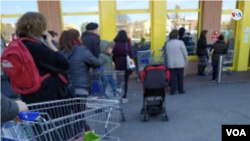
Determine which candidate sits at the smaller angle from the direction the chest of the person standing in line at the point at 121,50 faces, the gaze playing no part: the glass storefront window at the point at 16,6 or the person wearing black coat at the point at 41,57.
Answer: the glass storefront window

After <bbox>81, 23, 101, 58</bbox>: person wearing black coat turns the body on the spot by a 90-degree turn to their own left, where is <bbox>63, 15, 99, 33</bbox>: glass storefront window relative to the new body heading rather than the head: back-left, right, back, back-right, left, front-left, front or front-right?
front-right

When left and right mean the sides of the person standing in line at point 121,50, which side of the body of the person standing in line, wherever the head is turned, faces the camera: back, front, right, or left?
back

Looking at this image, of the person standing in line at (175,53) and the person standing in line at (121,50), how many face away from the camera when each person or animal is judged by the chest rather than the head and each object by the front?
2

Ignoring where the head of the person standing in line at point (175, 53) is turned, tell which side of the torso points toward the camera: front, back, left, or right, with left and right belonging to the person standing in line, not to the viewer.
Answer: back

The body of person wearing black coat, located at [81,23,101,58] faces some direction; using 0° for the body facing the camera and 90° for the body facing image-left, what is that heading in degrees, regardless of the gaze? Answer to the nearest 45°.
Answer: approximately 225°

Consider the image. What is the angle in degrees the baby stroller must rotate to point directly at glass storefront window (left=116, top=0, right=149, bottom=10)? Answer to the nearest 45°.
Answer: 0° — it already faces it

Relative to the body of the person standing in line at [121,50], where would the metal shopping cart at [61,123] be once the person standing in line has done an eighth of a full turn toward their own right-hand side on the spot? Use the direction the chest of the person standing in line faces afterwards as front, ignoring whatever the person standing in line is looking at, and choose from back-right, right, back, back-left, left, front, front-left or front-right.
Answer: back-right

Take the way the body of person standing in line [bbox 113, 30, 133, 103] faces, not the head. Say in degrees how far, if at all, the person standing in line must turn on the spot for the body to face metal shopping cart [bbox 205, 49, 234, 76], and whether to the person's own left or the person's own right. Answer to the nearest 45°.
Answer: approximately 45° to the person's own right

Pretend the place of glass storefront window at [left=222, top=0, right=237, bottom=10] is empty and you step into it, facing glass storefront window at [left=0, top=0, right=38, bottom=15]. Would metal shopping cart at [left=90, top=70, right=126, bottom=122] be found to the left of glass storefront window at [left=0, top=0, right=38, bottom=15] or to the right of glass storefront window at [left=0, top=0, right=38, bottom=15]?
left

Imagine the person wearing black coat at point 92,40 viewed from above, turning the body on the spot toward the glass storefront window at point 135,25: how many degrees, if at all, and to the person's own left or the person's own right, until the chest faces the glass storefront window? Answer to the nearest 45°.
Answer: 0° — they already face it

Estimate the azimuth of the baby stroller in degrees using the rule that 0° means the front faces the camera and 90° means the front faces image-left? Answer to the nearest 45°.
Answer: approximately 180°

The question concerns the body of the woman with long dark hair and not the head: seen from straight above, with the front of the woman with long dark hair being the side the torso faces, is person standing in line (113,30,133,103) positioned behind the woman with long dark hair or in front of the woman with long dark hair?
in front

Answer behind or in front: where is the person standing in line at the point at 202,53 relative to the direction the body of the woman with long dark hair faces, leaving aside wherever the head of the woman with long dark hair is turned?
in front

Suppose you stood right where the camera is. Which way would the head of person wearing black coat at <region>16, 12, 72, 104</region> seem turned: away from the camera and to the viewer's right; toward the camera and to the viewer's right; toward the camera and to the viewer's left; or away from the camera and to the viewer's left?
away from the camera and to the viewer's right

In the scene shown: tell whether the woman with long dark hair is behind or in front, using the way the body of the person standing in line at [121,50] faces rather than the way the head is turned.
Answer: behind
